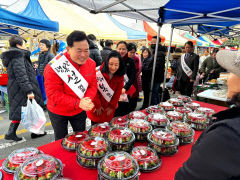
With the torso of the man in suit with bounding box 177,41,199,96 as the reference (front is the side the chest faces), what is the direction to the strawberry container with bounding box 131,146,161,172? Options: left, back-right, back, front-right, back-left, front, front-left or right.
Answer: front-left

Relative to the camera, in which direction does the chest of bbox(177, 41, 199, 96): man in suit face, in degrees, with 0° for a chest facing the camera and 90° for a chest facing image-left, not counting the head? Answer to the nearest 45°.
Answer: approximately 45°

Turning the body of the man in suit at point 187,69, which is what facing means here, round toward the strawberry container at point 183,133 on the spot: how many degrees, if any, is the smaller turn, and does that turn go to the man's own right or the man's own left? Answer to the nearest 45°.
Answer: approximately 45° to the man's own left

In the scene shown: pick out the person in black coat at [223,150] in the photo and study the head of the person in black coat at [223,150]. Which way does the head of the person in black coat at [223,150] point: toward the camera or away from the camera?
away from the camera

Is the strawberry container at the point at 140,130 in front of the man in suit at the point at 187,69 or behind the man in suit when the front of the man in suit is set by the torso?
in front

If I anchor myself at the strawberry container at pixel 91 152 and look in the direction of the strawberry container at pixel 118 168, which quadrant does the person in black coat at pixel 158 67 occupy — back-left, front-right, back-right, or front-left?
back-left

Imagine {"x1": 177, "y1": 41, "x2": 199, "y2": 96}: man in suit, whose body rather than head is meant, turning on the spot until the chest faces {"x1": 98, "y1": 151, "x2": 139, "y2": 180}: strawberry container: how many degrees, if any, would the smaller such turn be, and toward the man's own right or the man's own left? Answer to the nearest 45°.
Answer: approximately 45° to the man's own left

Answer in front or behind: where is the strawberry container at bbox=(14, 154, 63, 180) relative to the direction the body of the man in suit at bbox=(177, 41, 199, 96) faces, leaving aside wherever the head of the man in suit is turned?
in front
